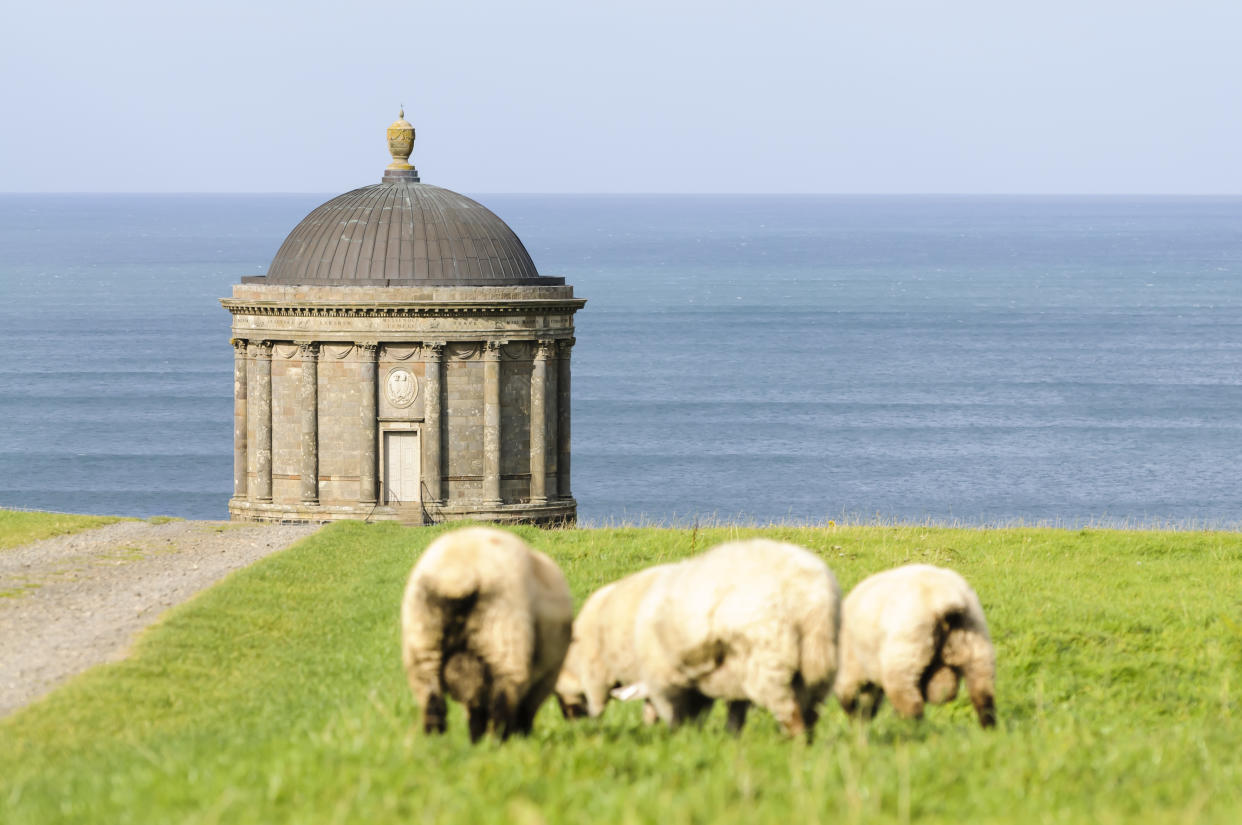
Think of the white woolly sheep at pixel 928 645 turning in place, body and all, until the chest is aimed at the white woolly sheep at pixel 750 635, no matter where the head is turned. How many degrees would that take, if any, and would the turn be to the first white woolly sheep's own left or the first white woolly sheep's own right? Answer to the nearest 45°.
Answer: approximately 90° to the first white woolly sheep's own left

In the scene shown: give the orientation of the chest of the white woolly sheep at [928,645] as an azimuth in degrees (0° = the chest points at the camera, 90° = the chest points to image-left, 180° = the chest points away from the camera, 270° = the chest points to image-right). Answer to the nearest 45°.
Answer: approximately 135°

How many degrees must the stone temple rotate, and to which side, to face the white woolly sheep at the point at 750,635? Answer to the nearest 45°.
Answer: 0° — it already faces it

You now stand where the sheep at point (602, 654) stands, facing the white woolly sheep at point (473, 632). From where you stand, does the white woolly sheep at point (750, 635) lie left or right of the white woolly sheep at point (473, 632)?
left

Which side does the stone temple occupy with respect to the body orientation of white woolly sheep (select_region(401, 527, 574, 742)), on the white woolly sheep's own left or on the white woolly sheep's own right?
on the white woolly sheep's own left

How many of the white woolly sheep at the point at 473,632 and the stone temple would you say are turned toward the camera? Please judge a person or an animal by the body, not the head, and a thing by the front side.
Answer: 1

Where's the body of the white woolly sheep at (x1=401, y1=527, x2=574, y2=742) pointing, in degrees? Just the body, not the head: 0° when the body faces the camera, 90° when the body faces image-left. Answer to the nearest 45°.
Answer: approximately 225°

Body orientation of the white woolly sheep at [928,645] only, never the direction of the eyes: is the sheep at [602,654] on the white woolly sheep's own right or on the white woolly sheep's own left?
on the white woolly sheep's own left
